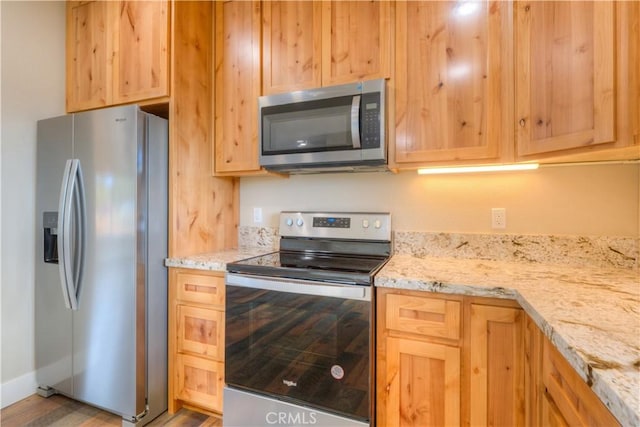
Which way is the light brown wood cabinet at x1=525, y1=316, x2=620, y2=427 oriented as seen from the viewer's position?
to the viewer's left

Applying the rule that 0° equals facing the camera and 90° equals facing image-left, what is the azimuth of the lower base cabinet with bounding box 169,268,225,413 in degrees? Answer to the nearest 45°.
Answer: approximately 45°

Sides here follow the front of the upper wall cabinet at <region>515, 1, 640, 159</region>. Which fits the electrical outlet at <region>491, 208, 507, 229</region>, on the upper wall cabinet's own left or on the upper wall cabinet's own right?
on the upper wall cabinet's own right

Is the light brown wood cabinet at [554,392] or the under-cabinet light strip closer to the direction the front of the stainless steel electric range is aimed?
the light brown wood cabinet

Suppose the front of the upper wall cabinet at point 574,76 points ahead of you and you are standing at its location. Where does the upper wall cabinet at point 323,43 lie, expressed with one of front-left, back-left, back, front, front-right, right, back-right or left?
front-right

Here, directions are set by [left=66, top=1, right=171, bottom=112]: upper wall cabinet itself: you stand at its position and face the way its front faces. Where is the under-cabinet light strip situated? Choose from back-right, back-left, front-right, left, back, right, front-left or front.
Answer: left

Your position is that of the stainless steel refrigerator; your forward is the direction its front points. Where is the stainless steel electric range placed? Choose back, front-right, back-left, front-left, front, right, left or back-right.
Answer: left

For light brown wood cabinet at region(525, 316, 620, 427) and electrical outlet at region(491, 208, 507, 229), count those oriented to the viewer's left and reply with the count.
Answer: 1

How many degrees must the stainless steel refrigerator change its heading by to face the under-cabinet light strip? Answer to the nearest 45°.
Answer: approximately 90° to its left

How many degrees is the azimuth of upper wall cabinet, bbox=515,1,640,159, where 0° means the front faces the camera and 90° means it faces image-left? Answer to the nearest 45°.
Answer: approximately 45°
